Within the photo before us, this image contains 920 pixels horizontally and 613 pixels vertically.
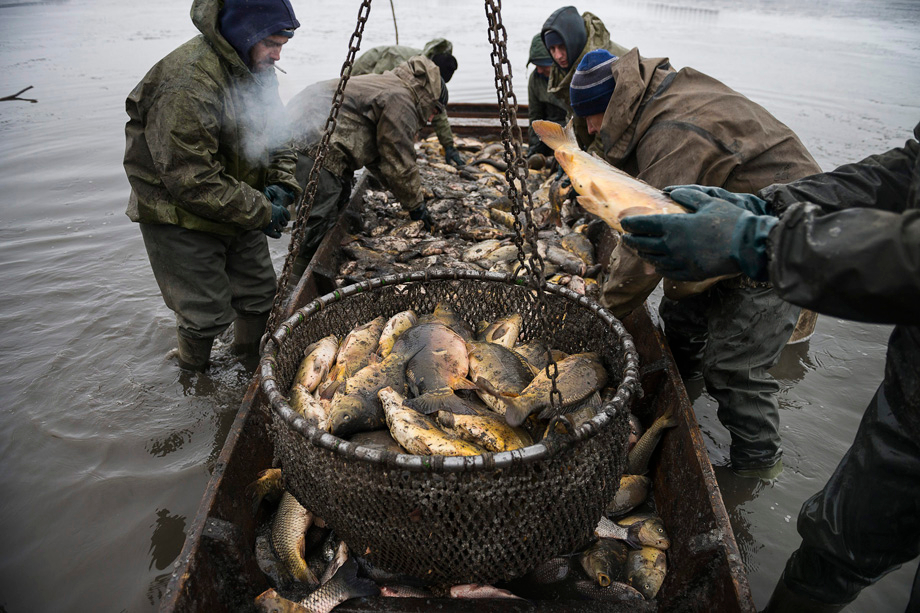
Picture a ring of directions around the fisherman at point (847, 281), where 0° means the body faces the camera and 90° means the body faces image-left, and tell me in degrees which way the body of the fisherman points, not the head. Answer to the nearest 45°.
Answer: approximately 90°

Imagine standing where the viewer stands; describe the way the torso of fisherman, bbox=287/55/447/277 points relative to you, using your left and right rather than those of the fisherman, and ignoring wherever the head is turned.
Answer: facing to the right of the viewer

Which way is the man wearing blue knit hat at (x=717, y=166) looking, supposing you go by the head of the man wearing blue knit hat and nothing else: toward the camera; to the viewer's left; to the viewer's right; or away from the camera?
to the viewer's left

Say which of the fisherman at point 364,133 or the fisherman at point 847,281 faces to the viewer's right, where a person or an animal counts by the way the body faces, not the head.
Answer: the fisherman at point 364,133

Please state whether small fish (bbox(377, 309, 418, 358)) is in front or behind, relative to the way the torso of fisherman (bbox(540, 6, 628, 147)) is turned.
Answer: in front

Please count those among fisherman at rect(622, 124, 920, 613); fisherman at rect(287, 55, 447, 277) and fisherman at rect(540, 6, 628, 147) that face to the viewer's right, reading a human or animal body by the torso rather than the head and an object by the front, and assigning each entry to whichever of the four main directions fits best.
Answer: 1

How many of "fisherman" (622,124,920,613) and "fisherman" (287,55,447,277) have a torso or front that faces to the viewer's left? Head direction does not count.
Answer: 1

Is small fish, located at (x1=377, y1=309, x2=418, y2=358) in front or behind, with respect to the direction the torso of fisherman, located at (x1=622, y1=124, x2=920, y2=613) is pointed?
in front
